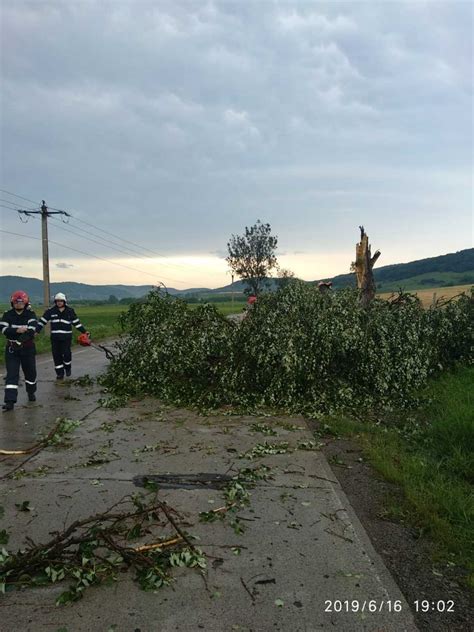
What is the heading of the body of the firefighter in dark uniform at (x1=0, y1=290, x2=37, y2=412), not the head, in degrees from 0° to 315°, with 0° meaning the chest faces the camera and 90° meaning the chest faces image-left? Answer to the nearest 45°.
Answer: approximately 0°

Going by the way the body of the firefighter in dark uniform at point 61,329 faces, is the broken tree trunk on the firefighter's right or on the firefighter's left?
on the firefighter's left

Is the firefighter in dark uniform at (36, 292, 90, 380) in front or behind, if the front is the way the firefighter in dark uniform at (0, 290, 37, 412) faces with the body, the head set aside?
behind

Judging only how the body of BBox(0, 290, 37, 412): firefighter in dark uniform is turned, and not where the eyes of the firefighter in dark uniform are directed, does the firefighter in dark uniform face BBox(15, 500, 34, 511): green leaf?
yes

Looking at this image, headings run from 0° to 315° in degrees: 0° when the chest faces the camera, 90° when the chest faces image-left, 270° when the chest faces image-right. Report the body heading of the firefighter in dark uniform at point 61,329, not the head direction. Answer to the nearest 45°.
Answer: approximately 0°

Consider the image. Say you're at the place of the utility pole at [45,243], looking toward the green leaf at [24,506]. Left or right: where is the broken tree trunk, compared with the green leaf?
left

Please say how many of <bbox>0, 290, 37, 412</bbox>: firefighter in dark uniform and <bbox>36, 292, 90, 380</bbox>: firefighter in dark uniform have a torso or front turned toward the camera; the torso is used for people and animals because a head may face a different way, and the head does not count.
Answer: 2

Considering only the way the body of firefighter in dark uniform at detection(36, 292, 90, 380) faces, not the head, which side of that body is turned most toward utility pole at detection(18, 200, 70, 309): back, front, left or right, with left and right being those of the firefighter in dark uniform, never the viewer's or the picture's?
back

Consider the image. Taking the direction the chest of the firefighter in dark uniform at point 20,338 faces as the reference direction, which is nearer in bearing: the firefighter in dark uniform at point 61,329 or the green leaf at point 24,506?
the green leaf
